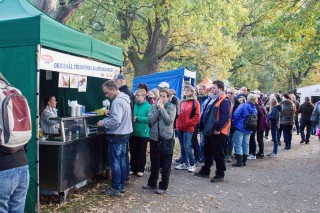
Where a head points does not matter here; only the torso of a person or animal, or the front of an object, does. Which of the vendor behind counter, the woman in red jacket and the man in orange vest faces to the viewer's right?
the vendor behind counter

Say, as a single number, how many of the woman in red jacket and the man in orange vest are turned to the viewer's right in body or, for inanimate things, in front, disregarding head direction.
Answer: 0

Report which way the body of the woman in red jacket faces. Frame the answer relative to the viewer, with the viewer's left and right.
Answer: facing the viewer and to the left of the viewer

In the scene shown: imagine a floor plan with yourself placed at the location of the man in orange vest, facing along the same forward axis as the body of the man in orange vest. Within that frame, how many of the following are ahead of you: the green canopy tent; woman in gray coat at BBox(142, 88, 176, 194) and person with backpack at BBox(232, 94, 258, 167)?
2

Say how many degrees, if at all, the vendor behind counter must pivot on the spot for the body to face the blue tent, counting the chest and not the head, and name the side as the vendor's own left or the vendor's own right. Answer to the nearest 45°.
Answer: approximately 45° to the vendor's own left

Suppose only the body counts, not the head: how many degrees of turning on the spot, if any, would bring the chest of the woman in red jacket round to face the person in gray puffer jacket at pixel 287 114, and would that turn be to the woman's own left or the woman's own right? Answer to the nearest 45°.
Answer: approximately 180°

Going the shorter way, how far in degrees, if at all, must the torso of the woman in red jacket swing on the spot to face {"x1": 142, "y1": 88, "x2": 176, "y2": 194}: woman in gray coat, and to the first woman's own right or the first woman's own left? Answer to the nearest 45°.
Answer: approximately 45° to the first woman's own left

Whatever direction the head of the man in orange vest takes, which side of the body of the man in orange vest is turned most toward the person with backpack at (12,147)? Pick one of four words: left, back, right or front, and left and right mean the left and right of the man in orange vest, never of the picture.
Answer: front

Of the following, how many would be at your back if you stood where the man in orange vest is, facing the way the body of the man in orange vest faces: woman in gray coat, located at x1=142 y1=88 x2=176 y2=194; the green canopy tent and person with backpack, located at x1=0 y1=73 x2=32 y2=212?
0

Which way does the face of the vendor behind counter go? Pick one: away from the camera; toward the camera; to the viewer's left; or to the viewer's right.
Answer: to the viewer's right

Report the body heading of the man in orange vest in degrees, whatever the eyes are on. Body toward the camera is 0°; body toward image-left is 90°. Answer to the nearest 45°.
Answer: approximately 45°

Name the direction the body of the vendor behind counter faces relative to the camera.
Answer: to the viewer's right

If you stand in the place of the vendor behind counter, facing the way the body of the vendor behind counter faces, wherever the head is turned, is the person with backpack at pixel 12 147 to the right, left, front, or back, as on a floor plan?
right

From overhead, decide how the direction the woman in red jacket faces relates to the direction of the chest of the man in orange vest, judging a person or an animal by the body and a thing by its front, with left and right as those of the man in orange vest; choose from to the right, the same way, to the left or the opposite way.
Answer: the same way

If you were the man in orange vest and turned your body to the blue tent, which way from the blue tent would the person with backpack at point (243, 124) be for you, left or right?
right

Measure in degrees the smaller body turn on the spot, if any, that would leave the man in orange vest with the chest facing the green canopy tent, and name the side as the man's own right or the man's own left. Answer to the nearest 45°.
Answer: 0° — they already face it

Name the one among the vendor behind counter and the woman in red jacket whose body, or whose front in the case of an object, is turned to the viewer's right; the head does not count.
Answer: the vendor behind counter
